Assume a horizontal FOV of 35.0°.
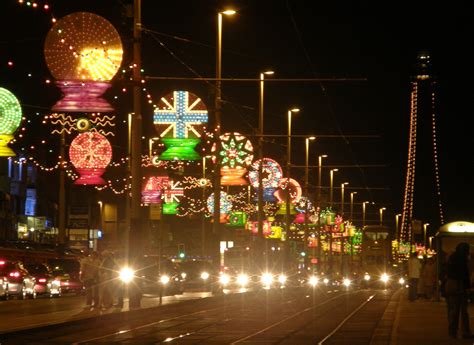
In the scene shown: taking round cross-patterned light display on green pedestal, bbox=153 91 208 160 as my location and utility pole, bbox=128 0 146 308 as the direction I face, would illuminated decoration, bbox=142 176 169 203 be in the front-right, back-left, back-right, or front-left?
back-right

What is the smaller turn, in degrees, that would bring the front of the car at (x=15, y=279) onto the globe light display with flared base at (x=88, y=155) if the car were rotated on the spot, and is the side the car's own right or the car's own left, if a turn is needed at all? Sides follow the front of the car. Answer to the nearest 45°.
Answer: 0° — it already faces it
